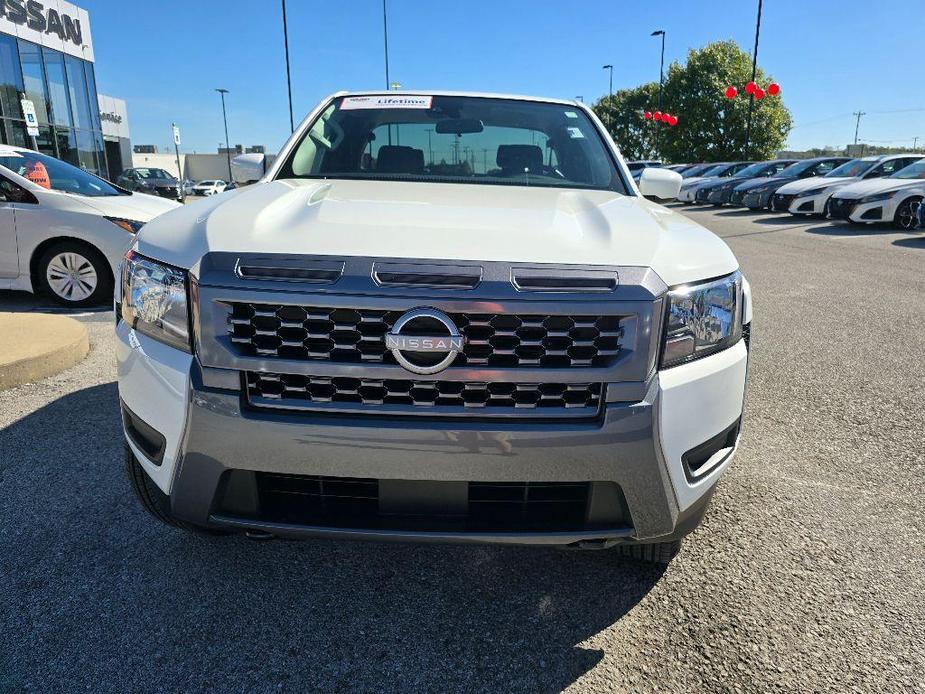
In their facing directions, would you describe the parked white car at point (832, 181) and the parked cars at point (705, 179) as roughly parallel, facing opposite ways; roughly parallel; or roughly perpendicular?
roughly parallel

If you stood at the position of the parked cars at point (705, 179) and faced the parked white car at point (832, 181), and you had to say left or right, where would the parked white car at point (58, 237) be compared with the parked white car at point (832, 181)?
right

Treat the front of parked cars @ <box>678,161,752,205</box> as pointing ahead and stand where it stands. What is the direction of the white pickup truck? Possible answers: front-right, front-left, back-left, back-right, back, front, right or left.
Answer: front-left

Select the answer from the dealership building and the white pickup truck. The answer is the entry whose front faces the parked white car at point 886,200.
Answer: the dealership building

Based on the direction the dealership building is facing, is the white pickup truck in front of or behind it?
in front

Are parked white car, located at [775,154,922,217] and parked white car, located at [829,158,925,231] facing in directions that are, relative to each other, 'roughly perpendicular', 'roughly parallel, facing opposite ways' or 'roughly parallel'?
roughly parallel

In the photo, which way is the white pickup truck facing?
toward the camera

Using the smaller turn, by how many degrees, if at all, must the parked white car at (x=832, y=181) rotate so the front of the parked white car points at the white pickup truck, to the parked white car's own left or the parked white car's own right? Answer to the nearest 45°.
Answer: approximately 45° to the parked white car's own left

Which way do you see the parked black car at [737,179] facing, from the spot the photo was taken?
facing the viewer and to the left of the viewer

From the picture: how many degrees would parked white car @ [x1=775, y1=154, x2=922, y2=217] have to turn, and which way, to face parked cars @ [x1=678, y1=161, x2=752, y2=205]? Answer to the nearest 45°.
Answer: approximately 90° to its right

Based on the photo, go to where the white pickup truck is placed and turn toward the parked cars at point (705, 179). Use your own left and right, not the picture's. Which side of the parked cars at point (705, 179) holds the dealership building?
left

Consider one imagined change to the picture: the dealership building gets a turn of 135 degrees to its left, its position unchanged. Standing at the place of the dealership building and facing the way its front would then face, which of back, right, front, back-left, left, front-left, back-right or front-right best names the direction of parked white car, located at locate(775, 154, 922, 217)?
back-right

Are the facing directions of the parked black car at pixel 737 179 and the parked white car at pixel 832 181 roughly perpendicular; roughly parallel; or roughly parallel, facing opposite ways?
roughly parallel

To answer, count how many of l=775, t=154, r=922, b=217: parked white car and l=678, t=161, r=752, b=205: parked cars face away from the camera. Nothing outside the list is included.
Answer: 0

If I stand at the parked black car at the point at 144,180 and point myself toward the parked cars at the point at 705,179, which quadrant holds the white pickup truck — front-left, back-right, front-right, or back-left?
front-right

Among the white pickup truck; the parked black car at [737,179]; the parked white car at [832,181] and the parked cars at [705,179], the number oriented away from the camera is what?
0

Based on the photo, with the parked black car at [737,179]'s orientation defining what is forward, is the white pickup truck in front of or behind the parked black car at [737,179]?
in front

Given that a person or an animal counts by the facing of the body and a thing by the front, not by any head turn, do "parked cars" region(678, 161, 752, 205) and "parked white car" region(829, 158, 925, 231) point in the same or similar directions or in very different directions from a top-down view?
same or similar directions
